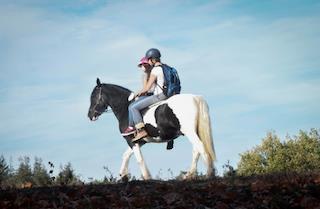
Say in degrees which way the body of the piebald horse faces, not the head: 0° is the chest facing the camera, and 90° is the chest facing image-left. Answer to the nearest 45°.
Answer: approximately 90°

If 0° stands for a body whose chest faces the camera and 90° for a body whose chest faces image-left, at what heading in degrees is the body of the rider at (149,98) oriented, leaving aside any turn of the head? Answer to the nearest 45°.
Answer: approximately 90°

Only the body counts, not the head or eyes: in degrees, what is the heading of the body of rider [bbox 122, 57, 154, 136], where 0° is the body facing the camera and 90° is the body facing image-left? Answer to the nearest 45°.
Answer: approximately 90°
